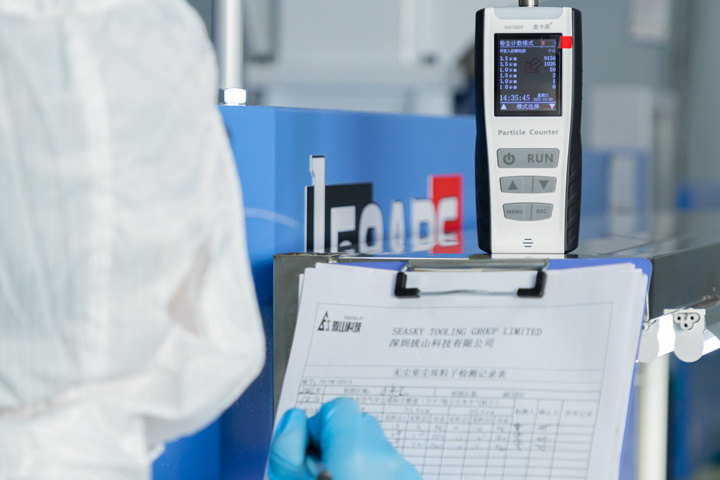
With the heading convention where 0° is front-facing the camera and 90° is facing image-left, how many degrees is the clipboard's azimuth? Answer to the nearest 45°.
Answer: approximately 0°

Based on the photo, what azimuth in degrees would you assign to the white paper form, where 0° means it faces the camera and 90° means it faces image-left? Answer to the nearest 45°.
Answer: approximately 0°
